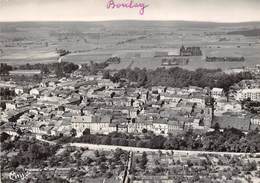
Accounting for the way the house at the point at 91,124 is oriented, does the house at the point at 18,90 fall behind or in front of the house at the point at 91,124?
behind

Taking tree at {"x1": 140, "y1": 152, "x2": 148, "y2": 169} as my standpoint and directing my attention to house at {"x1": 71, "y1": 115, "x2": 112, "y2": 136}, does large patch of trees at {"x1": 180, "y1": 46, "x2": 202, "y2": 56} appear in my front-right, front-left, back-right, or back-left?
front-right

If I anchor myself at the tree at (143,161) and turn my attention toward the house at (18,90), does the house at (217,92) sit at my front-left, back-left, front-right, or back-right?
front-right

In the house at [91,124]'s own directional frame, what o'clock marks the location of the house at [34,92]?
the house at [34,92] is roughly at 5 o'clock from the house at [91,124].

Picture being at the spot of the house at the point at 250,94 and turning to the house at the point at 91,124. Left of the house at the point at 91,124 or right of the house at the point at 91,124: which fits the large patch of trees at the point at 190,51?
right

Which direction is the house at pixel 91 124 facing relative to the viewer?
toward the camera
